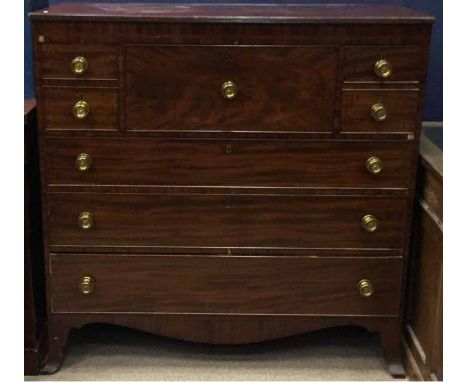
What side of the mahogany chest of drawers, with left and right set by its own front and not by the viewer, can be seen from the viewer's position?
front
